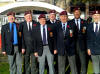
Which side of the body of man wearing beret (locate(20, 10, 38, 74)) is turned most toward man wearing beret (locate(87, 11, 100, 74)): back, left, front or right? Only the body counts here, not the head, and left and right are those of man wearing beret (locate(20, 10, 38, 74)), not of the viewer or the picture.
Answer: left

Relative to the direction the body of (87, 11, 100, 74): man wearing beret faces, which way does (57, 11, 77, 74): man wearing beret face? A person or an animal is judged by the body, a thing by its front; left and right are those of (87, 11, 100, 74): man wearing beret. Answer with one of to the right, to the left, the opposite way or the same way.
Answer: the same way

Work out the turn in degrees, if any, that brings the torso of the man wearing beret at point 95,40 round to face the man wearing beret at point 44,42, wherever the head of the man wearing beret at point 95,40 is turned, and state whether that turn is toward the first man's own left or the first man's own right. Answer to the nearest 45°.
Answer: approximately 90° to the first man's own right

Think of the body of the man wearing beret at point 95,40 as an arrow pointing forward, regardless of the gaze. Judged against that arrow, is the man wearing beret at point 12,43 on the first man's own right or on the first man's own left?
on the first man's own right

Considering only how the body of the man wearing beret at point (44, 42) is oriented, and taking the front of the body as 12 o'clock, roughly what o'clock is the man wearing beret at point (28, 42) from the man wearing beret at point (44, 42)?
the man wearing beret at point (28, 42) is roughly at 4 o'clock from the man wearing beret at point (44, 42).

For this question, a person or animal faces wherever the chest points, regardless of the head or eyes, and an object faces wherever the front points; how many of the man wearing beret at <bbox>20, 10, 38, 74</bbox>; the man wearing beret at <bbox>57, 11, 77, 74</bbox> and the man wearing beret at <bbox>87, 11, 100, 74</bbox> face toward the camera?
3

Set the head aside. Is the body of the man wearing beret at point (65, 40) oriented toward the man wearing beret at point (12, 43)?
no

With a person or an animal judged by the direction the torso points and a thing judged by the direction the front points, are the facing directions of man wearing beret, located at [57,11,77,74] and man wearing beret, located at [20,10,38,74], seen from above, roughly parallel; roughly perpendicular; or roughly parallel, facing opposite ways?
roughly parallel

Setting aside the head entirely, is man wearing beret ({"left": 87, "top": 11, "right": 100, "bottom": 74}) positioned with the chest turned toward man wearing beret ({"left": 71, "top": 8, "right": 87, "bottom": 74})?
no

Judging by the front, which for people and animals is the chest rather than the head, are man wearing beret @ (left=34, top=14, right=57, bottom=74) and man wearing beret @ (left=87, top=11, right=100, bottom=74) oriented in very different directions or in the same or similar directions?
same or similar directions

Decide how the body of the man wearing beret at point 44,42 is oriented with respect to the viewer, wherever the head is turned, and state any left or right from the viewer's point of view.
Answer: facing the viewer

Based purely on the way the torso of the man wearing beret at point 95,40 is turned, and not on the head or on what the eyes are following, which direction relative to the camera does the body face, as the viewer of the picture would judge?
toward the camera

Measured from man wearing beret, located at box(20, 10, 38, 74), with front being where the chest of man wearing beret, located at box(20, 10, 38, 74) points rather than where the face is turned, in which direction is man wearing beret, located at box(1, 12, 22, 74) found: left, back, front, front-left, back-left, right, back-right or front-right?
right

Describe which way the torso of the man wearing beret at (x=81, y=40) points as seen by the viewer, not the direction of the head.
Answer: toward the camera

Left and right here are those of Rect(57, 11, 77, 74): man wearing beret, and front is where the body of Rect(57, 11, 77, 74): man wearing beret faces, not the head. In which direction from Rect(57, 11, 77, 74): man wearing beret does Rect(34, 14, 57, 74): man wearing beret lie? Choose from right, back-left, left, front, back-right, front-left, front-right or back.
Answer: right

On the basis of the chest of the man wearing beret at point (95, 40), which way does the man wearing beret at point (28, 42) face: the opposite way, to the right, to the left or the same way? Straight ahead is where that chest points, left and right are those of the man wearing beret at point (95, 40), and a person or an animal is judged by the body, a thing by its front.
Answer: the same way

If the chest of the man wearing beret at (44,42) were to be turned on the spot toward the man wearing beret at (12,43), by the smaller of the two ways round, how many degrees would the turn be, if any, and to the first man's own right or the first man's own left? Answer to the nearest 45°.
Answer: approximately 90° to the first man's own right
